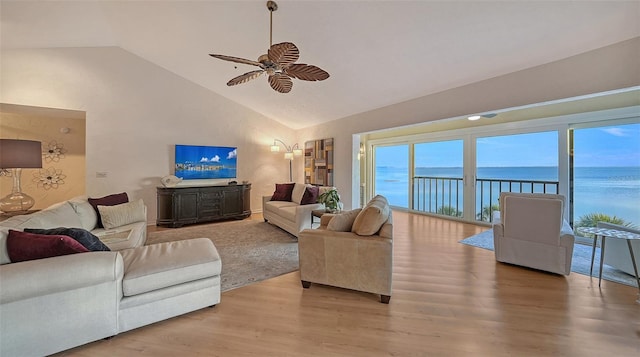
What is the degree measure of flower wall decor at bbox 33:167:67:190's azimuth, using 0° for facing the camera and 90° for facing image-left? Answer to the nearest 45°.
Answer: approximately 0°

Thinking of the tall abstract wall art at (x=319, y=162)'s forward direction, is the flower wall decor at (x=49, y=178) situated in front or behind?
in front

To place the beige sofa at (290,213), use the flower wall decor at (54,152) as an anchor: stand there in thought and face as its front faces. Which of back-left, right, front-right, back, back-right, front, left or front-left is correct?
front-left

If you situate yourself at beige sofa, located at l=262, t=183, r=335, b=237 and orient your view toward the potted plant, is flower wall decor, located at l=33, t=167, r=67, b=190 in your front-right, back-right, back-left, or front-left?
back-right

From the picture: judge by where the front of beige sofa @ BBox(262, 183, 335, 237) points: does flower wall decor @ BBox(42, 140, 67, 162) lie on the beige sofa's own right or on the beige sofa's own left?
on the beige sofa's own right

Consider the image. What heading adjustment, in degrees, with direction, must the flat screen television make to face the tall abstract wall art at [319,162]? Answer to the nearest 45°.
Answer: approximately 90° to its left

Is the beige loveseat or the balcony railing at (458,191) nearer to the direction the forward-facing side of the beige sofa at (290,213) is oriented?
the beige loveseat

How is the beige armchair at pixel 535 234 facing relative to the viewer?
away from the camera
